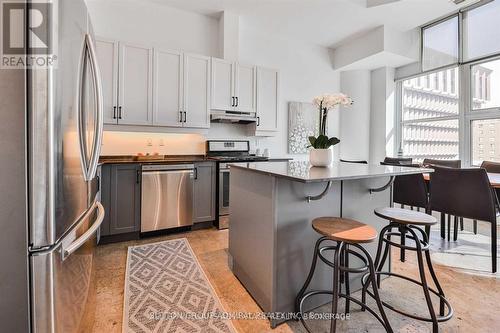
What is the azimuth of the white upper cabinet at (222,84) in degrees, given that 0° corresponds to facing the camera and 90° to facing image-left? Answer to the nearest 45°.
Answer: approximately 315°

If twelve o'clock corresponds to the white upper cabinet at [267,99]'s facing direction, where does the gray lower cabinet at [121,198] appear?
The gray lower cabinet is roughly at 3 o'clock from the white upper cabinet.

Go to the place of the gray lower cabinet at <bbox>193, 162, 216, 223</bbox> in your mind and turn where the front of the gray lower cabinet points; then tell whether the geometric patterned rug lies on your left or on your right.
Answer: on your right

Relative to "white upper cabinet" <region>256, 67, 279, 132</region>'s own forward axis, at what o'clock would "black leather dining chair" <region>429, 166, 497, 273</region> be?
The black leather dining chair is roughly at 12 o'clock from the white upper cabinet.

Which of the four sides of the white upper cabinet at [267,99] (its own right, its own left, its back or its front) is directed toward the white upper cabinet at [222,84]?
right

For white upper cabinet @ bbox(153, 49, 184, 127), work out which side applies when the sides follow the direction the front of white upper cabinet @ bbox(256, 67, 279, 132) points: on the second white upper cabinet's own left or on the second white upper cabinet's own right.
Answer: on the second white upper cabinet's own right
